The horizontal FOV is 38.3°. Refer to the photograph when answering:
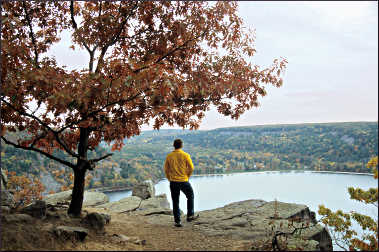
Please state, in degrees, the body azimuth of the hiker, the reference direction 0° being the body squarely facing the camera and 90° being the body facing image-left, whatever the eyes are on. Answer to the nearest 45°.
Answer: approximately 180°

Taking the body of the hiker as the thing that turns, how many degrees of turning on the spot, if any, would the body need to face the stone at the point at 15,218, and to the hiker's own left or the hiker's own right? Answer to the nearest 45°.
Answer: approximately 135° to the hiker's own left

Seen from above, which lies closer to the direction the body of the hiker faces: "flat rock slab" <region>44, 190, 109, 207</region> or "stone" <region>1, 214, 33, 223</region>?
the flat rock slab

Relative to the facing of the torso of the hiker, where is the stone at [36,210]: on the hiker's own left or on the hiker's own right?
on the hiker's own left

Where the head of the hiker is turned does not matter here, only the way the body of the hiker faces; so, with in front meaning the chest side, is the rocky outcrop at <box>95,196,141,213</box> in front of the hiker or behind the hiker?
in front

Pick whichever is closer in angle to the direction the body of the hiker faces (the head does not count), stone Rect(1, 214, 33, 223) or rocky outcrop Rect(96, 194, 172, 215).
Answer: the rocky outcrop
